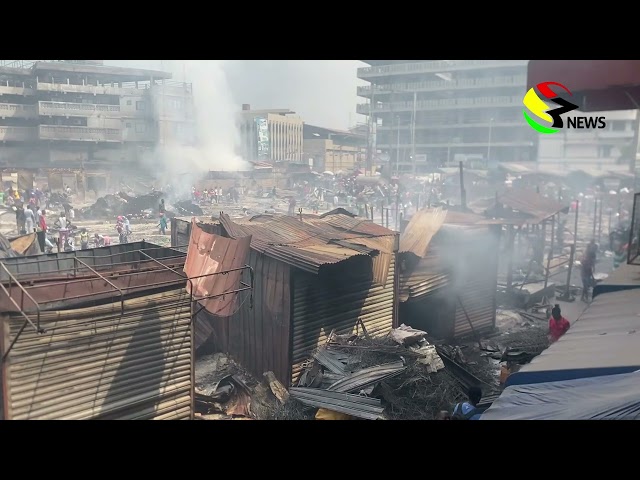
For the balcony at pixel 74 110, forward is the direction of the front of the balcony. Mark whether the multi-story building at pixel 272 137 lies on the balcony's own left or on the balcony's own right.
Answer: on the balcony's own left

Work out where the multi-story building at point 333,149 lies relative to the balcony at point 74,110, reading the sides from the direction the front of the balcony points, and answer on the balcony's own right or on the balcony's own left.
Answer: on the balcony's own left

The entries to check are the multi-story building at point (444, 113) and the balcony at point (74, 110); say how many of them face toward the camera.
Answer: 2

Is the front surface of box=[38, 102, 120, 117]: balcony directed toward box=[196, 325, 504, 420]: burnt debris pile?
yes

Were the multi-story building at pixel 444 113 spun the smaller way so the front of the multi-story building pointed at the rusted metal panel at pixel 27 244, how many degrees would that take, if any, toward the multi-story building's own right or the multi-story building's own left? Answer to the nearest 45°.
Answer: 0° — it already faces it

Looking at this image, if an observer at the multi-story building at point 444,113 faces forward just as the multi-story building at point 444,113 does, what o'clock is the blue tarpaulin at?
The blue tarpaulin is roughly at 12 o'clock from the multi-story building.

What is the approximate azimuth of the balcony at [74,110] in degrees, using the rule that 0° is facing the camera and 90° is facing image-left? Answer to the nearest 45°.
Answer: approximately 0°

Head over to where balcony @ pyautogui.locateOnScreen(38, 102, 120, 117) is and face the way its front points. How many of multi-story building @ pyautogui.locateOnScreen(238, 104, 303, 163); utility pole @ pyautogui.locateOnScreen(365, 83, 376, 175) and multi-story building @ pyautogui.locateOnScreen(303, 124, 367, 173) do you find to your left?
3
